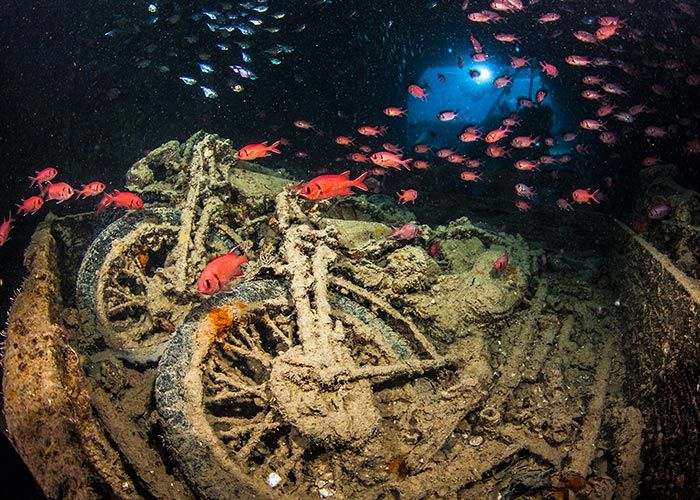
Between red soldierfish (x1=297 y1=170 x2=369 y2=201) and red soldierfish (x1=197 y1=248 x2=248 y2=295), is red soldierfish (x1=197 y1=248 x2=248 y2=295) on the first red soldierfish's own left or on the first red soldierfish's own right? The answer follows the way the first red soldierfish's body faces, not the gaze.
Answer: on the first red soldierfish's own left
